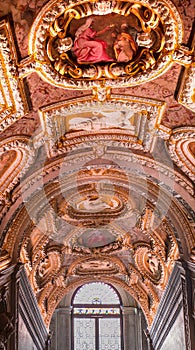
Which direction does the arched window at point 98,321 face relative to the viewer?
toward the camera
